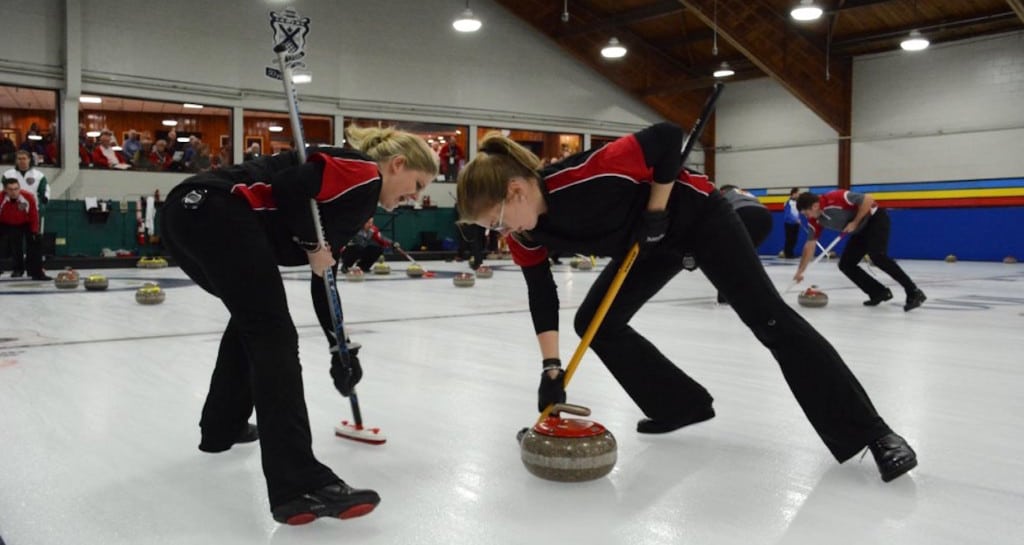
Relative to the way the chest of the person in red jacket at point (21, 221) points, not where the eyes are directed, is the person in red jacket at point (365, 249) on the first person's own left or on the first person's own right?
on the first person's own left

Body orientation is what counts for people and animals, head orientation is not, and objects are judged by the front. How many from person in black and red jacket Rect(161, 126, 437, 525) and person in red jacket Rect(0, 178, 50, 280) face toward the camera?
1

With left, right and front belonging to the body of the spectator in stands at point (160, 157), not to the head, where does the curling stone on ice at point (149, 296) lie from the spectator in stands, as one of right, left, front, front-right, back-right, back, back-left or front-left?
front

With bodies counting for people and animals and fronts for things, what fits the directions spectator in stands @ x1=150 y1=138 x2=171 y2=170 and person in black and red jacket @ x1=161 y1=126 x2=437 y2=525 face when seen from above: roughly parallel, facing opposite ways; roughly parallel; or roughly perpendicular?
roughly perpendicular

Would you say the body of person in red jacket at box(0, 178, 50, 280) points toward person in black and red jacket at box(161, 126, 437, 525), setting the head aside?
yes

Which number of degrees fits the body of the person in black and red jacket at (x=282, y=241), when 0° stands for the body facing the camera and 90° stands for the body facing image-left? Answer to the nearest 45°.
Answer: approximately 270°

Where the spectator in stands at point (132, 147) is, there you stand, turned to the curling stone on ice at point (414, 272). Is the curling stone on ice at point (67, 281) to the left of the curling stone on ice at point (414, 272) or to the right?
right

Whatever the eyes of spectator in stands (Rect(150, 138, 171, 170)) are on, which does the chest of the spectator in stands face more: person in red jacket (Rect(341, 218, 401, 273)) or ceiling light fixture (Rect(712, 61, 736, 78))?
the person in red jacket

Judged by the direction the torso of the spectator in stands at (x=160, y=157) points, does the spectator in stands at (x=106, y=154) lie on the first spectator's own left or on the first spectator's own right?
on the first spectator's own right

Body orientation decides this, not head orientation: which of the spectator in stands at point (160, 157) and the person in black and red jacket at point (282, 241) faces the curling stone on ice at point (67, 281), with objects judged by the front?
the spectator in stands

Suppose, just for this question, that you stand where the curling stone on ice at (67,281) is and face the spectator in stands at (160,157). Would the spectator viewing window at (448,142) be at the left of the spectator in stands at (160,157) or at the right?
right

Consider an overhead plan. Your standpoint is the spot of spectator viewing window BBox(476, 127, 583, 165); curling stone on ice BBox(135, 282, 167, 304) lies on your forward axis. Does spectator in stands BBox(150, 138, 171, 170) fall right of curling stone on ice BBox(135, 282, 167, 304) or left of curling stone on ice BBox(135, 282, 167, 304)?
right

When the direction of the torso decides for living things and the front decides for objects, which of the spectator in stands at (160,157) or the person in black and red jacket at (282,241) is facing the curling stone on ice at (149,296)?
the spectator in stands

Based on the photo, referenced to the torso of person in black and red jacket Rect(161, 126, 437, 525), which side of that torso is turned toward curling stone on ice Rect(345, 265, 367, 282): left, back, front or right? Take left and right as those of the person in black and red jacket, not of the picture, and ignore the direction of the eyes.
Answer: left

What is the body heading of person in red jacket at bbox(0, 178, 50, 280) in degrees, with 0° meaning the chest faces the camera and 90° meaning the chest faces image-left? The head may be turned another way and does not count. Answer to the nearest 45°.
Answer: approximately 0°

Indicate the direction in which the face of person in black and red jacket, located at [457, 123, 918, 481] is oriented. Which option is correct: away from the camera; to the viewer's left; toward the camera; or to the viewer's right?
to the viewer's left
